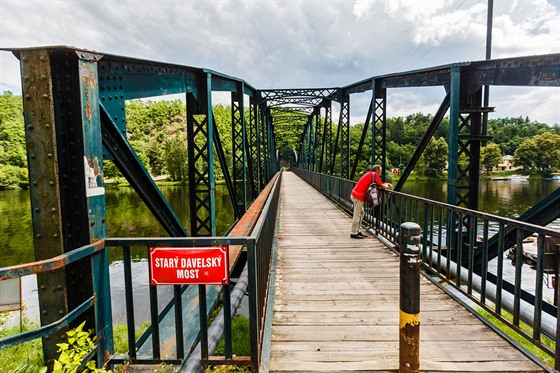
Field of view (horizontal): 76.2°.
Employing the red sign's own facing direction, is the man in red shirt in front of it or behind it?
behind

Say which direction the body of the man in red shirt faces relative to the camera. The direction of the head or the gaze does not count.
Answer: to the viewer's right

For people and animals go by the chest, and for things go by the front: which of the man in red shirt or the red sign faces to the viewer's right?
the man in red shirt

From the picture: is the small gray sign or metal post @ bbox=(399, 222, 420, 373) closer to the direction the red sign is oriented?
the metal post

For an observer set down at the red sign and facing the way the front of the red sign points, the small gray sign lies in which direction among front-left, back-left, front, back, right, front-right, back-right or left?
back-right

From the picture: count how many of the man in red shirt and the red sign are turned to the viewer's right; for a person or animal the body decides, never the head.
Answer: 1

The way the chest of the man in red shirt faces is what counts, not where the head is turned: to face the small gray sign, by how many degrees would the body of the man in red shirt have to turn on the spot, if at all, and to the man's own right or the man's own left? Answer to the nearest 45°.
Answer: approximately 180°

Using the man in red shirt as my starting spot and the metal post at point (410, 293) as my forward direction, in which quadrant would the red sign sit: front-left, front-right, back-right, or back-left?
front-right

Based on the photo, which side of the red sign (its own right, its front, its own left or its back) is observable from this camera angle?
front

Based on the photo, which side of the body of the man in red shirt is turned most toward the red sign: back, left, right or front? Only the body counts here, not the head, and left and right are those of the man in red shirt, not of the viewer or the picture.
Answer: right

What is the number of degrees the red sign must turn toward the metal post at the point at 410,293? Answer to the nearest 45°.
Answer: approximately 90° to its left

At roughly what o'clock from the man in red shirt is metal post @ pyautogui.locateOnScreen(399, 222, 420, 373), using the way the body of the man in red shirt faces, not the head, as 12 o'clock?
The metal post is roughly at 3 o'clock from the man in red shirt.
